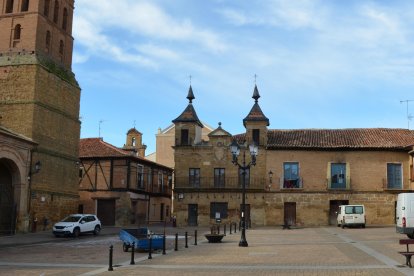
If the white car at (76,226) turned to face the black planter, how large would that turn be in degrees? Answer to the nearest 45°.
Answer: approximately 90° to its left

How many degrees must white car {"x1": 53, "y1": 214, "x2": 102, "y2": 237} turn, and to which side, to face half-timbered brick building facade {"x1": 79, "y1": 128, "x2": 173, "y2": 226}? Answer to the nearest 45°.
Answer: approximately 135° to its right

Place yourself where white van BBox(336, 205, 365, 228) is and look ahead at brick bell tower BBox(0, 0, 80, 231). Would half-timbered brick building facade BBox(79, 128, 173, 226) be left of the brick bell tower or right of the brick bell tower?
right

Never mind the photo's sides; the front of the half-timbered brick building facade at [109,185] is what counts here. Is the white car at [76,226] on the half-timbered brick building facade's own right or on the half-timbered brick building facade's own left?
on the half-timbered brick building facade's own right

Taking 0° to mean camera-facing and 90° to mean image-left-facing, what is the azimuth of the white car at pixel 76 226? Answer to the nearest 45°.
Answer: approximately 45°

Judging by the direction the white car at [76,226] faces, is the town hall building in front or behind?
behind

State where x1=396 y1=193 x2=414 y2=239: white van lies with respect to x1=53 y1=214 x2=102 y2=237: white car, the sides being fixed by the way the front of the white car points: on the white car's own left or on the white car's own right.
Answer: on the white car's own left

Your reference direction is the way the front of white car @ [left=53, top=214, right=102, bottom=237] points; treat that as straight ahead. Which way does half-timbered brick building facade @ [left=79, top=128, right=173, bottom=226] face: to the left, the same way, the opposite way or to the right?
to the left

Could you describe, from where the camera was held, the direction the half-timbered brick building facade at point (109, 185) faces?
facing the viewer and to the right of the viewer

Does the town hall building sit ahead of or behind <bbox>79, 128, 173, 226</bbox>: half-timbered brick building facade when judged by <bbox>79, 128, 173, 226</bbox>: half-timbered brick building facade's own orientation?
ahead

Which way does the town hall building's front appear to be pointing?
toward the camera

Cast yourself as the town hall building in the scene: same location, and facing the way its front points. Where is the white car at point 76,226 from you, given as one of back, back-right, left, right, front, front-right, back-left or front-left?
front-right
